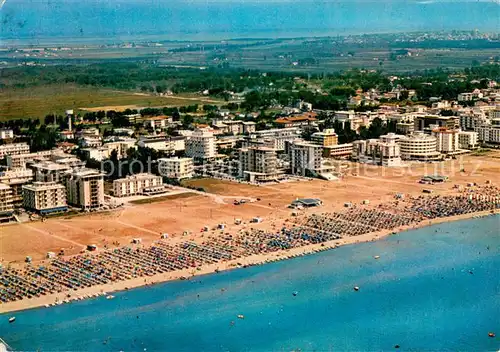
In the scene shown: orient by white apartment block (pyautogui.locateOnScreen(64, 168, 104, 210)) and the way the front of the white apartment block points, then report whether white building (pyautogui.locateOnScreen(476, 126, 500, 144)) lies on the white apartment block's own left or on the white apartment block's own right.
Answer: on the white apartment block's own left

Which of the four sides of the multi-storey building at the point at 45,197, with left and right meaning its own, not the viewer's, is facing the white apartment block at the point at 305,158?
left

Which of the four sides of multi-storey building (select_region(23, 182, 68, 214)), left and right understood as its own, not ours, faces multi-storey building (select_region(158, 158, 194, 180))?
left

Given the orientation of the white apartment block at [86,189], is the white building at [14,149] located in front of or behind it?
behind

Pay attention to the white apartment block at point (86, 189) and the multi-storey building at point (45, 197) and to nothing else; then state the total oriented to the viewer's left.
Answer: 0

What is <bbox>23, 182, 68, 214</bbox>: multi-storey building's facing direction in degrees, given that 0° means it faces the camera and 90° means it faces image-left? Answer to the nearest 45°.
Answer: approximately 315°

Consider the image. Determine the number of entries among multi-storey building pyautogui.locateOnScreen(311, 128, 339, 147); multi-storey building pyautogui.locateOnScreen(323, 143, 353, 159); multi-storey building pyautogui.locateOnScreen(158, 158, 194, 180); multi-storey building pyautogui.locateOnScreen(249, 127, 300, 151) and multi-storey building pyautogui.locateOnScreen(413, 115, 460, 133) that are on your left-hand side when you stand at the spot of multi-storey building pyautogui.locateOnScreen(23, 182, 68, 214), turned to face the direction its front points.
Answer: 5

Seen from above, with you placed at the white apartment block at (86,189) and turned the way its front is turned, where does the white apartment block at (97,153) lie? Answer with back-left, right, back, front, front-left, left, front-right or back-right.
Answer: back-left

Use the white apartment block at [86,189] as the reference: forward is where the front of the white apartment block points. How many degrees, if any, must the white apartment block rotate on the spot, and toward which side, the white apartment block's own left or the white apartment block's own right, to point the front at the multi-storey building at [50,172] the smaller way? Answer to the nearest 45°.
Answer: approximately 180°

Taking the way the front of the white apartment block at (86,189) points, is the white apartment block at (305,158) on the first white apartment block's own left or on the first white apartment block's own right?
on the first white apartment block's own left

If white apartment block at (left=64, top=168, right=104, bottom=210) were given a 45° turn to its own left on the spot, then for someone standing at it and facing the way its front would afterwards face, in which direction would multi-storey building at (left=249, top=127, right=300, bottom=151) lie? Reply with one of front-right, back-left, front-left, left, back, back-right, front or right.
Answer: front-left

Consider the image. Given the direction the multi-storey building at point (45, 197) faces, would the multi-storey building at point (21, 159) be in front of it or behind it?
behind
